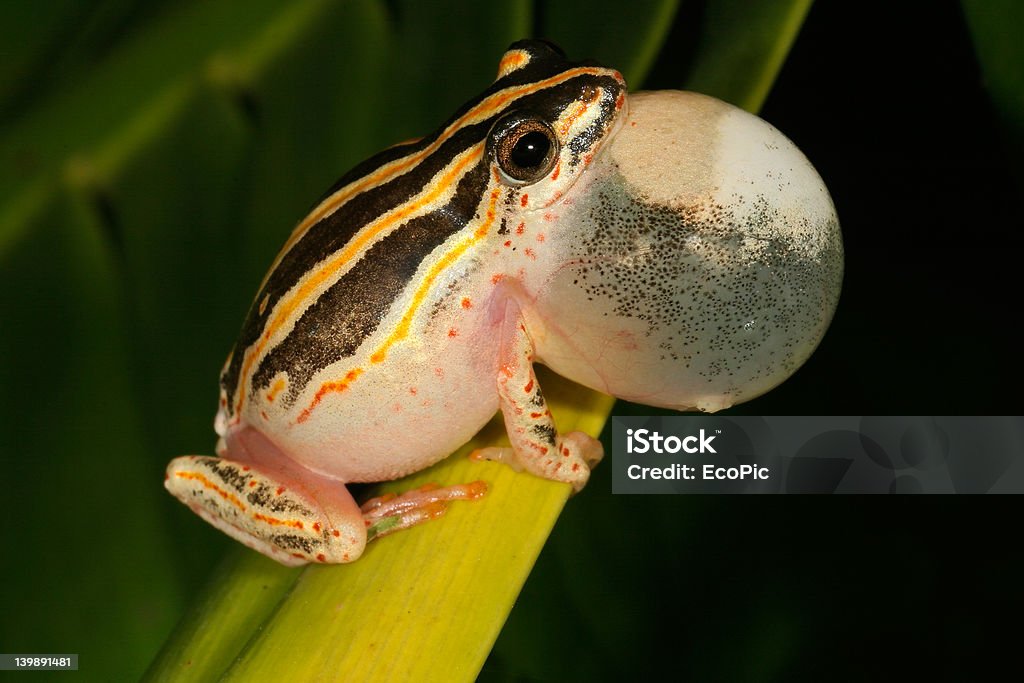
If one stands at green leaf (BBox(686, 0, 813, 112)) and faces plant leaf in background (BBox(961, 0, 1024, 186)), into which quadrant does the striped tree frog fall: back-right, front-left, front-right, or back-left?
back-right

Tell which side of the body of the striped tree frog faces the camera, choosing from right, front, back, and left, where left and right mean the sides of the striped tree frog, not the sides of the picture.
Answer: right

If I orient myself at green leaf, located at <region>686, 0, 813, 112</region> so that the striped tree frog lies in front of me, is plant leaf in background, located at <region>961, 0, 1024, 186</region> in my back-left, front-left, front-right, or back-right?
back-left
